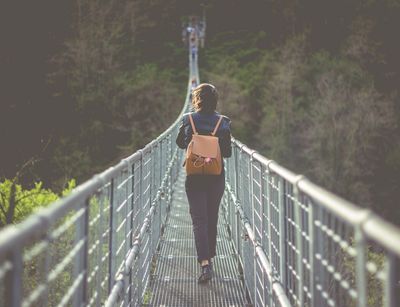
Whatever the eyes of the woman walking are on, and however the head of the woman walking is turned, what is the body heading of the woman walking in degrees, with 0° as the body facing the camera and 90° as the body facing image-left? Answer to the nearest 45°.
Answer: approximately 180°
